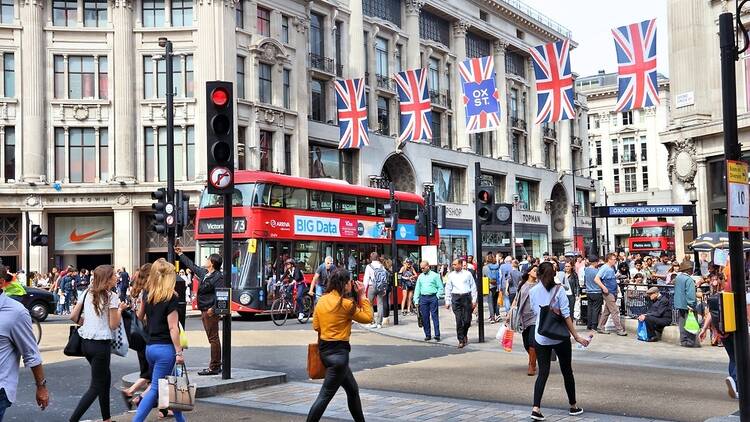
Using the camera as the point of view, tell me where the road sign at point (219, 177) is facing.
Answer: facing the viewer

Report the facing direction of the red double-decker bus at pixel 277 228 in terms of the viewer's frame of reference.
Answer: facing the viewer and to the left of the viewer

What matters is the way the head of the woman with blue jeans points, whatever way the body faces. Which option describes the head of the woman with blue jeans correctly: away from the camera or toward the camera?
away from the camera

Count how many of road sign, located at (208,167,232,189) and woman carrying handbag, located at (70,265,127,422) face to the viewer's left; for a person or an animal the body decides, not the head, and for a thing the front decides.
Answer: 0

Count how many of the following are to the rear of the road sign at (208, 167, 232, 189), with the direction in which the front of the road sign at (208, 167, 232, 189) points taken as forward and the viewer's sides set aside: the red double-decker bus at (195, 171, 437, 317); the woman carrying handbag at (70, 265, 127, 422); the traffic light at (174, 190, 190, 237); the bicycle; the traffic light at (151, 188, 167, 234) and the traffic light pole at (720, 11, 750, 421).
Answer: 4

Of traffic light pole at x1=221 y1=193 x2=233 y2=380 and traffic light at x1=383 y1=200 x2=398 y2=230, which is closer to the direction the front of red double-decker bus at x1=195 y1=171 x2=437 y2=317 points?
the traffic light pole

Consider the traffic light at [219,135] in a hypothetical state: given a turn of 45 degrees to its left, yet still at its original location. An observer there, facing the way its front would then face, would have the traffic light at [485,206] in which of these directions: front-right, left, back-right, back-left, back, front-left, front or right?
left

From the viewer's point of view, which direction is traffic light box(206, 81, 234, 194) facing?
toward the camera
